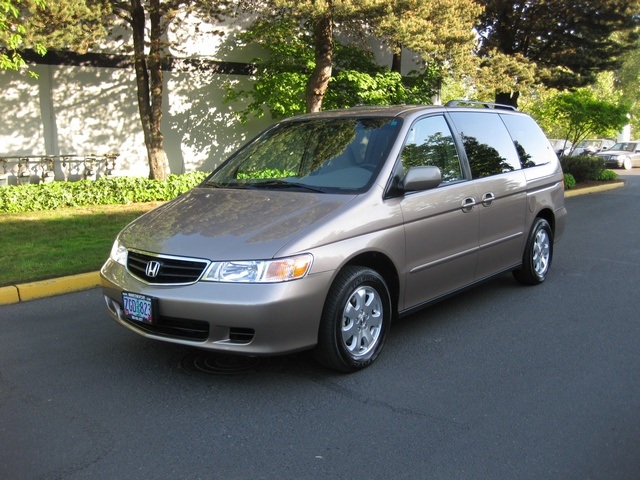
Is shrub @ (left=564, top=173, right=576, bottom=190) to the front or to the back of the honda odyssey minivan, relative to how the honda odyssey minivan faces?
to the back

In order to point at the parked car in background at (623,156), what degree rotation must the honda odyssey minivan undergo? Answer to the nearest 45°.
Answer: approximately 180°

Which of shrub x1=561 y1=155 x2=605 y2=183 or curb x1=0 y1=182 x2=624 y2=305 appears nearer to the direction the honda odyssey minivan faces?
the curb

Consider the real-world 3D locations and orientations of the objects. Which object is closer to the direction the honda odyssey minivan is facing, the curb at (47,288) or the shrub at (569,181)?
the curb

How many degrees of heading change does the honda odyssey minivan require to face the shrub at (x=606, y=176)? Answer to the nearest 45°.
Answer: approximately 180°

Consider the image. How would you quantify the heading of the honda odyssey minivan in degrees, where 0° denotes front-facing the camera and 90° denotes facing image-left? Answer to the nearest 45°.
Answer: approximately 45°

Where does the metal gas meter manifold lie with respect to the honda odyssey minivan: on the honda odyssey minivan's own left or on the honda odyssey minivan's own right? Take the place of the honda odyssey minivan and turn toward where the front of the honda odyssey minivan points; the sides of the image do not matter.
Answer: on the honda odyssey minivan's own right

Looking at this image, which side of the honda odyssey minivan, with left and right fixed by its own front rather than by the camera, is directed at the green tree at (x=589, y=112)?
back

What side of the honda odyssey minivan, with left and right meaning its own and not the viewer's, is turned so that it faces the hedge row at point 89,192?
right

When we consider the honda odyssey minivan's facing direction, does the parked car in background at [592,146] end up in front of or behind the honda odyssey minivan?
behind

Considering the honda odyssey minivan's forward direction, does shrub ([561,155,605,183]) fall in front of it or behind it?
behind

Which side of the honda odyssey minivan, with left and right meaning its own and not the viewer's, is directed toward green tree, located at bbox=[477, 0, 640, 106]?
back
